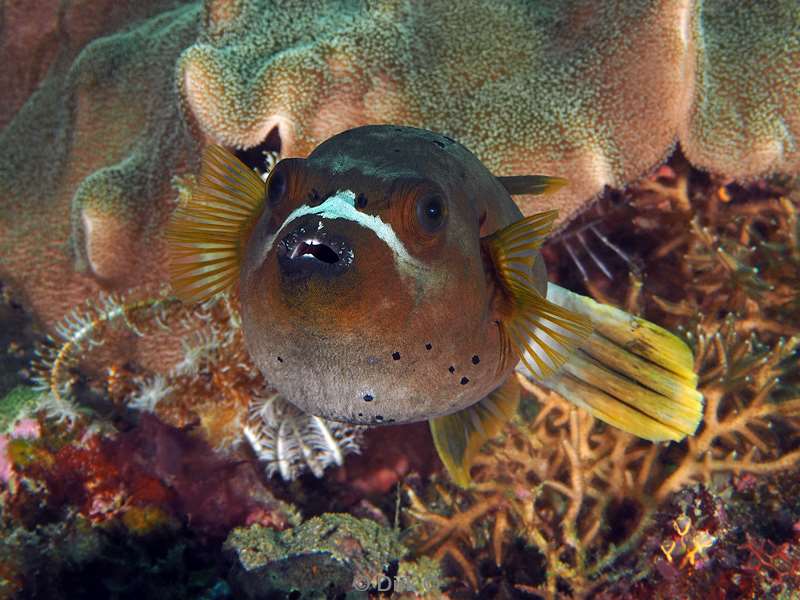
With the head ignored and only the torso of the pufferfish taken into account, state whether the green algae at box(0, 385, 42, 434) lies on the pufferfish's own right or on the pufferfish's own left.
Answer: on the pufferfish's own right

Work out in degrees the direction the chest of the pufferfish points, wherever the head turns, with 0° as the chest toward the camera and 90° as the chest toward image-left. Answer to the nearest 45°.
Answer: approximately 45°
